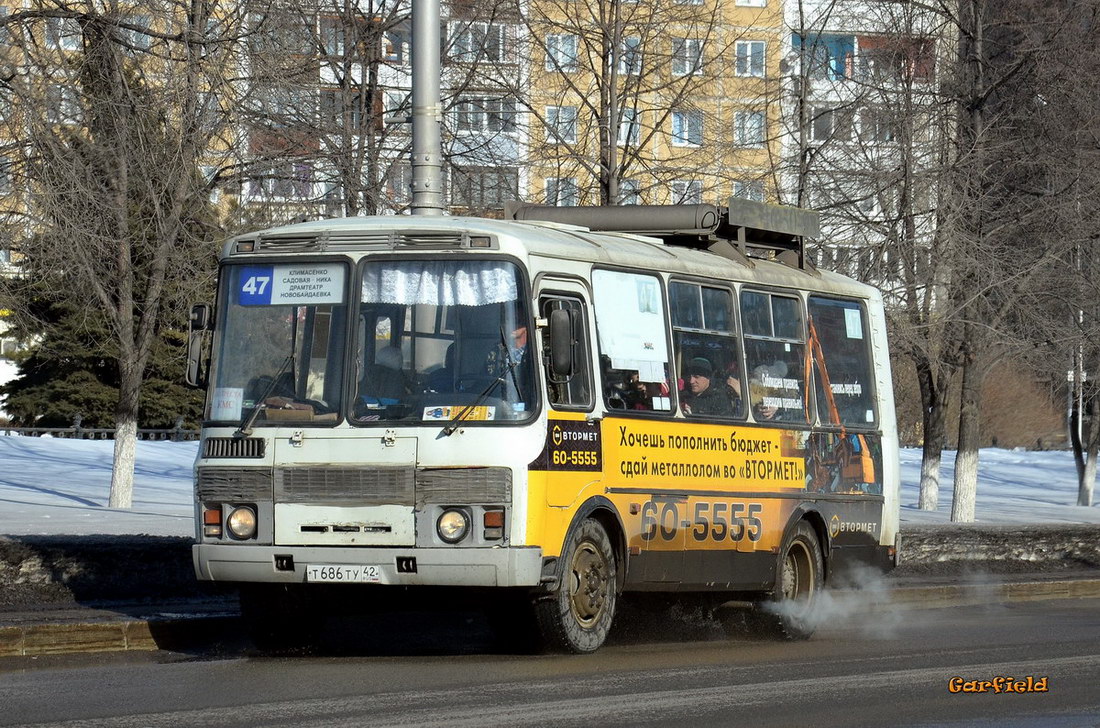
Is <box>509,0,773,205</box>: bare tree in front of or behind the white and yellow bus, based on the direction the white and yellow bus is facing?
behind

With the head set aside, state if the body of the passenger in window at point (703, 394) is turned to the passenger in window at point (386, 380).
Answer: yes

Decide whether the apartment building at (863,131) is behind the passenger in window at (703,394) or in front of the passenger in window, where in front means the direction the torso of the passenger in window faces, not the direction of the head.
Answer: behind

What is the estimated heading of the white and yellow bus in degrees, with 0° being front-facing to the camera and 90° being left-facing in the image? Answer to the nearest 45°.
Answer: approximately 45°

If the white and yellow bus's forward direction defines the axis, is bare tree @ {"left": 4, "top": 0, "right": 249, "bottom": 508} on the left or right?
on its right

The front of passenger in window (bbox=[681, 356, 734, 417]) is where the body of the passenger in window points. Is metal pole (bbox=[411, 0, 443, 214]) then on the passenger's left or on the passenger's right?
on the passenger's right

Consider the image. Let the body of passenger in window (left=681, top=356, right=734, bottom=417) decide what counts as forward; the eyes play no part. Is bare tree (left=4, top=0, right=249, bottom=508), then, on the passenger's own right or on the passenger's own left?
on the passenger's own right
